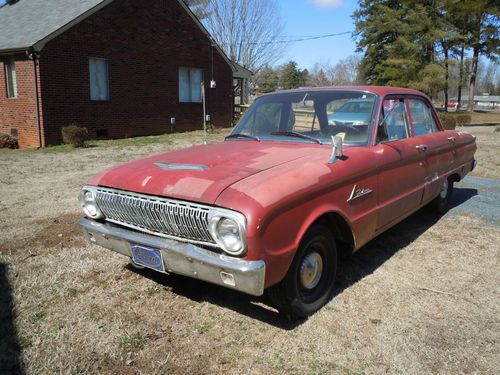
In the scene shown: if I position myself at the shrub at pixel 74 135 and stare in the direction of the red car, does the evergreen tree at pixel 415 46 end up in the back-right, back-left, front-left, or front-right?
back-left

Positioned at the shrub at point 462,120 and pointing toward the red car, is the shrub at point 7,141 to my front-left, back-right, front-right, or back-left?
front-right

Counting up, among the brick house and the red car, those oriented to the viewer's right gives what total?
0

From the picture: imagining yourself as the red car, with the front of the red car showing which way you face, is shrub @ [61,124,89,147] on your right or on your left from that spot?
on your right

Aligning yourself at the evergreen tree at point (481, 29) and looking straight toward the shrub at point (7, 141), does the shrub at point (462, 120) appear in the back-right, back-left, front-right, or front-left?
front-left

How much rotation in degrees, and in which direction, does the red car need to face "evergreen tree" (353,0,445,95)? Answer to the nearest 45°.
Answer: approximately 135° to its right

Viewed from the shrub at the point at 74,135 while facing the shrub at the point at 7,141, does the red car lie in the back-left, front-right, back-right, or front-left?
back-left

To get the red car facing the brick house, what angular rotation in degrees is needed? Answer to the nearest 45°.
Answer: approximately 90° to its right

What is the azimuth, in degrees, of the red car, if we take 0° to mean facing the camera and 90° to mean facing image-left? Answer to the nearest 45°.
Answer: approximately 45°

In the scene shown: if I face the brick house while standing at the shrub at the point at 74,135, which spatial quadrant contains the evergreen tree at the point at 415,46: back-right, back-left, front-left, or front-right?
front-right
